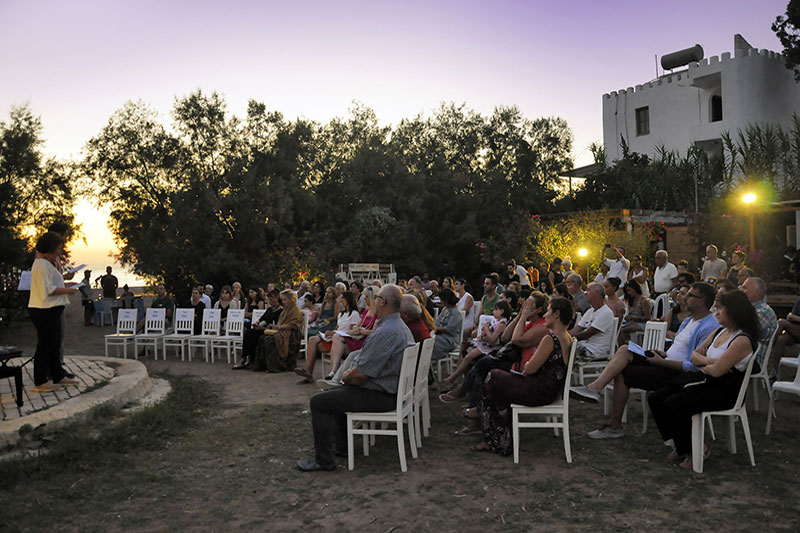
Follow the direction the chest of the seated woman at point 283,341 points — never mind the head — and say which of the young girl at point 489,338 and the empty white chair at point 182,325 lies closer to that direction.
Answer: the empty white chair

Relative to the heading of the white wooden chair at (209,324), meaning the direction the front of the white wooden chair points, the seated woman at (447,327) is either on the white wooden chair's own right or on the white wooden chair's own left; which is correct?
on the white wooden chair's own left

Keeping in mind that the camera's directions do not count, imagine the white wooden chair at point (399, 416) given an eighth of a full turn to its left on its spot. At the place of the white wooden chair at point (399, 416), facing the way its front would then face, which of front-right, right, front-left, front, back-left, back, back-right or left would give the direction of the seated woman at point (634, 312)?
back

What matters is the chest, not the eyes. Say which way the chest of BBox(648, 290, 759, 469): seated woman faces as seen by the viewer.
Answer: to the viewer's left

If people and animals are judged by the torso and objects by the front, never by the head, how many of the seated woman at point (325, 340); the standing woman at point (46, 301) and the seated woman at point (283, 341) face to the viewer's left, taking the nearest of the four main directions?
2

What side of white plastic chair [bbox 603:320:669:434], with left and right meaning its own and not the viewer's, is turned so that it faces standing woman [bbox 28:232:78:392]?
front

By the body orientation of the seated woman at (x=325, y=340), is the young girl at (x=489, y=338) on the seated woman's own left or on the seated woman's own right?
on the seated woman's own left

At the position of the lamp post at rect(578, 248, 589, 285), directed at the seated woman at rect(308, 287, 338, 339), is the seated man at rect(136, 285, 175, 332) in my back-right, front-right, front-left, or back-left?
front-right

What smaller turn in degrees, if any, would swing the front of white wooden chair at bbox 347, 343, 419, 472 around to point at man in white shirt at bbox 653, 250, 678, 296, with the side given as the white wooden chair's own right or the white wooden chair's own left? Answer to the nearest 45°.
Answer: approximately 135° to the white wooden chair's own right

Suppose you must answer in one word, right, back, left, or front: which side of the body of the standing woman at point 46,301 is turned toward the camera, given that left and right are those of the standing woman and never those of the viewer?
right

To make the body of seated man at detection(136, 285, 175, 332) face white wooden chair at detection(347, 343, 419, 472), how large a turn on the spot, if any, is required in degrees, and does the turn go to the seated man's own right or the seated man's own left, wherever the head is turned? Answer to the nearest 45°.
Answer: approximately 45° to the seated man's own left

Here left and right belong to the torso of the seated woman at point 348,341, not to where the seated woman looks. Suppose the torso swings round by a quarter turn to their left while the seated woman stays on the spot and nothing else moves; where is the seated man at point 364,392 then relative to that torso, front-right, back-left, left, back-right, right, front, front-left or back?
front

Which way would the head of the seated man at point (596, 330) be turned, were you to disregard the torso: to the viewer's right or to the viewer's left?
to the viewer's left

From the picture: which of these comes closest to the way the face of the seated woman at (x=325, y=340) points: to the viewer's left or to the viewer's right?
to the viewer's left

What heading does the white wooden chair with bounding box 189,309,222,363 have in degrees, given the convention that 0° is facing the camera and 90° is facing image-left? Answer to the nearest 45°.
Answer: approximately 45°

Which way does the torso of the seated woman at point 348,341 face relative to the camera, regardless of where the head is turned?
to the viewer's left

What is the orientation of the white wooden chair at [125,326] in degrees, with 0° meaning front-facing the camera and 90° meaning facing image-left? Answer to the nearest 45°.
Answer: approximately 45°

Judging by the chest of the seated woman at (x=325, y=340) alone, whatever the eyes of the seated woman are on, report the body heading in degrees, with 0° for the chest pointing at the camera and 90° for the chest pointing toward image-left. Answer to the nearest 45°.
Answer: approximately 90°

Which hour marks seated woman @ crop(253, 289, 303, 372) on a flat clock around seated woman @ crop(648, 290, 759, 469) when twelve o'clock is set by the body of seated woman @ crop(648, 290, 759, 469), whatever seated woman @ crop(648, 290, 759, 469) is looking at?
seated woman @ crop(253, 289, 303, 372) is roughly at 1 o'clock from seated woman @ crop(648, 290, 759, 469).
